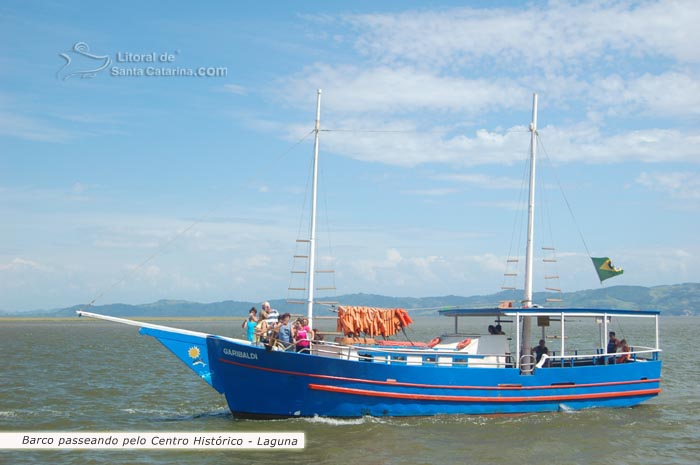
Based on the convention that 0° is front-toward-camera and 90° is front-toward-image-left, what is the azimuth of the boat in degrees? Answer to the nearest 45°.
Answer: approximately 90°

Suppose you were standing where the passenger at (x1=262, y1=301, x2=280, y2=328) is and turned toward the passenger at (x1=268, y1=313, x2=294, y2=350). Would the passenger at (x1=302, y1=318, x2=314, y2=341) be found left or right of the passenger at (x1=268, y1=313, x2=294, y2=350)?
left
